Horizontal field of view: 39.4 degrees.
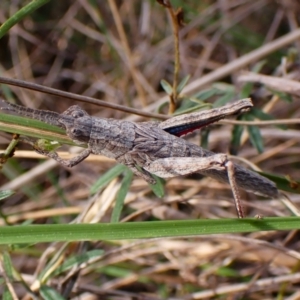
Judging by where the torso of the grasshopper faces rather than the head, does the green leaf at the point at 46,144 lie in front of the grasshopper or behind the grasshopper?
in front

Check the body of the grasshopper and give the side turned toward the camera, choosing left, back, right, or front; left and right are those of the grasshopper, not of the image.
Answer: left

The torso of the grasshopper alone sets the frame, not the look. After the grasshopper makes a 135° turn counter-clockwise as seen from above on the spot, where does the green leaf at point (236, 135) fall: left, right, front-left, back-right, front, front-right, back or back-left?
left

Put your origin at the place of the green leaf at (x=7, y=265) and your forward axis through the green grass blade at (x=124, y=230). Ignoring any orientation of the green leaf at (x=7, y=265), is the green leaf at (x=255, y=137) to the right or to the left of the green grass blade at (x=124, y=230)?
left

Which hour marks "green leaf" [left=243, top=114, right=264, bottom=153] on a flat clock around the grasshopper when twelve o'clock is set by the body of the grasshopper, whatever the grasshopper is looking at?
The green leaf is roughly at 5 o'clock from the grasshopper.
